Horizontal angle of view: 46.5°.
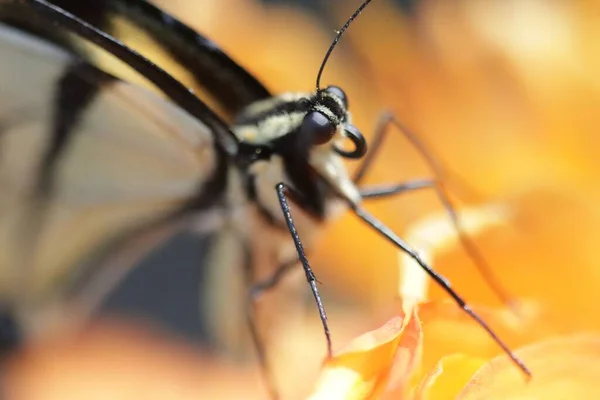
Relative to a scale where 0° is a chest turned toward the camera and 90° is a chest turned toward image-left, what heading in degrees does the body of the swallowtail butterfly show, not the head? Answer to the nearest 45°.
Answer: approximately 315°
